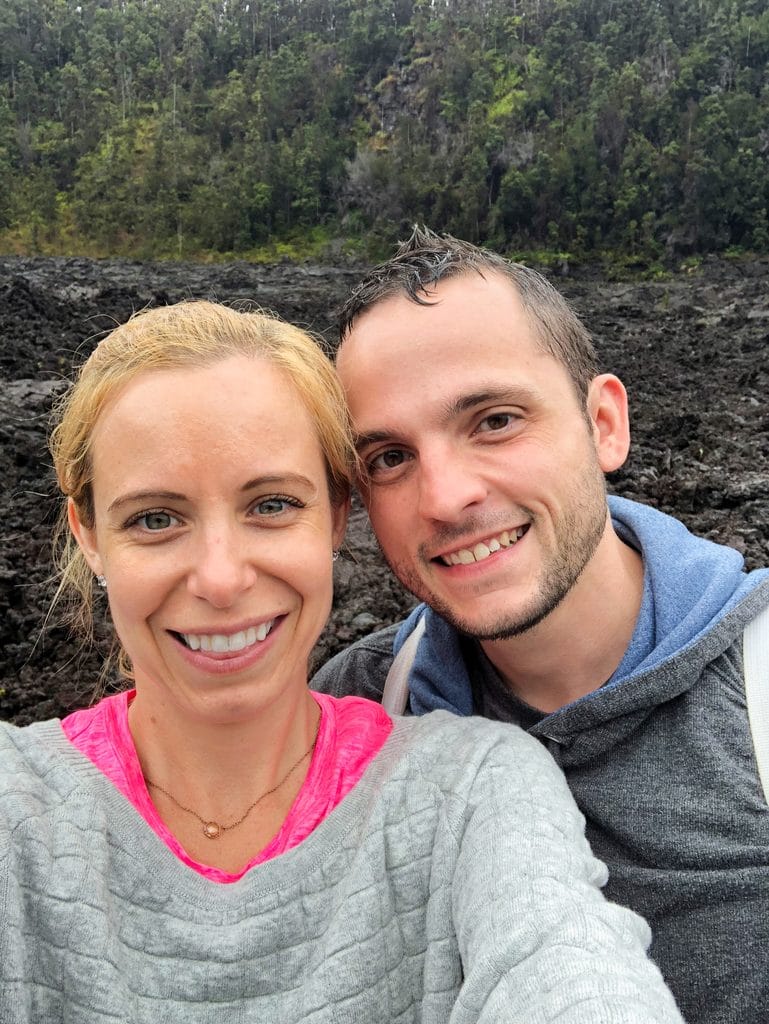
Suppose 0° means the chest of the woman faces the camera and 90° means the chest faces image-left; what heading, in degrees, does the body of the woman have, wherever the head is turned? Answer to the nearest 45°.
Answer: approximately 0°

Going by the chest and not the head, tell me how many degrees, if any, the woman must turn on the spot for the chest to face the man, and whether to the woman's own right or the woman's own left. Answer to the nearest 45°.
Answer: approximately 135° to the woman's own left
